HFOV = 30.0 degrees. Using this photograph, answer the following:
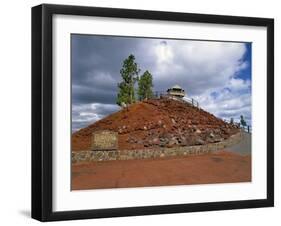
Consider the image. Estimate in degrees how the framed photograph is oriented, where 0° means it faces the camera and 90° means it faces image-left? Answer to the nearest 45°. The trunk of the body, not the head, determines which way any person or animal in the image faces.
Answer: approximately 315°
